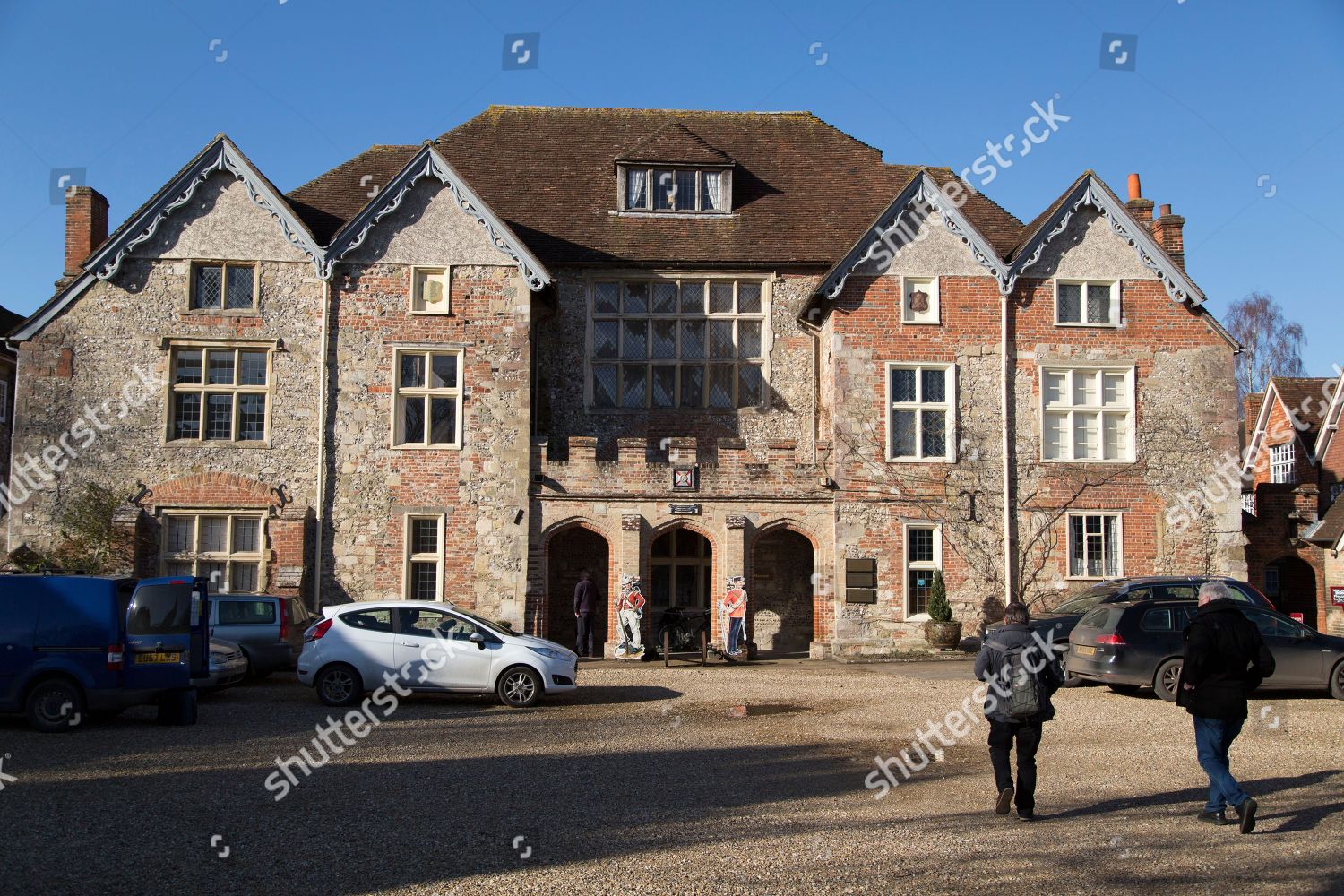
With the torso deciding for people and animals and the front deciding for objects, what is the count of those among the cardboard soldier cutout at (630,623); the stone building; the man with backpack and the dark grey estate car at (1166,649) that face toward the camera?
2

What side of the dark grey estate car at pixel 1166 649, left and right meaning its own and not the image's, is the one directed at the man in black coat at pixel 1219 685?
right

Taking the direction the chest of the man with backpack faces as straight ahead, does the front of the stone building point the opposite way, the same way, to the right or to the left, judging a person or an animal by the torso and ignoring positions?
the opposite way

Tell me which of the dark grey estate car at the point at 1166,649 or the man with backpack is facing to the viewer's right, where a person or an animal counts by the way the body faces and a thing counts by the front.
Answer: the dark grey estate car

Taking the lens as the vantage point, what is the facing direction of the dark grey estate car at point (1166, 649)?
facing to the right of the viewer

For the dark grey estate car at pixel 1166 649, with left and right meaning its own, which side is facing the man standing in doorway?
back

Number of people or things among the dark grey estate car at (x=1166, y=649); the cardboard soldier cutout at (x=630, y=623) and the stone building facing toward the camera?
2

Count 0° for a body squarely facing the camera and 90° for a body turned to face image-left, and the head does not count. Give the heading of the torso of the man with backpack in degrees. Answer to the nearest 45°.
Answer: approximately 180°
